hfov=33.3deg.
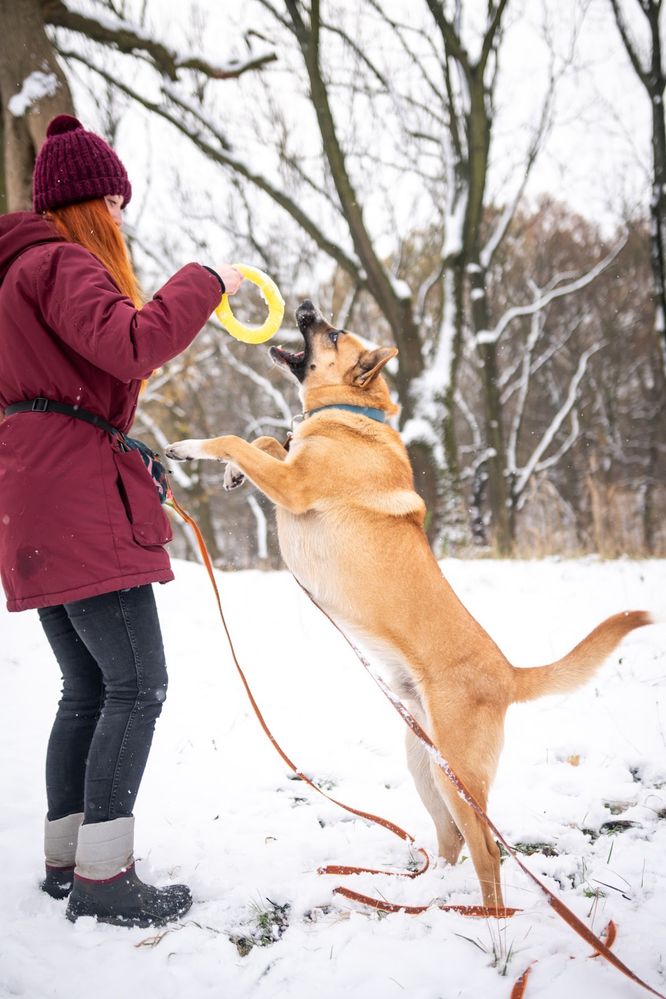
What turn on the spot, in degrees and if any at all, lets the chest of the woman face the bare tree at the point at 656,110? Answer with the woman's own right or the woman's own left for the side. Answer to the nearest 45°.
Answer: approximately 45° to the woman's own left

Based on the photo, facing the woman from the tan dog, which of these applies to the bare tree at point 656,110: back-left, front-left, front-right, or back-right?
back-right

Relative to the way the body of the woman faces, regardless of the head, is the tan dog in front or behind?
in front

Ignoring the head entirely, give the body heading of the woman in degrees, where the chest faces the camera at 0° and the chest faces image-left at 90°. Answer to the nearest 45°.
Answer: approximately 270°

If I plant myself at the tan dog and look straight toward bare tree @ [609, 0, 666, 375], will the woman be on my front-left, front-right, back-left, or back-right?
back-left
